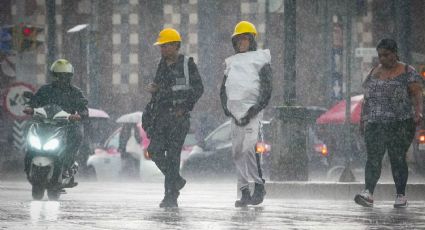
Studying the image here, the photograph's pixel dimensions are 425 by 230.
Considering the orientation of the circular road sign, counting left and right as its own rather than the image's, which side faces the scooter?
front

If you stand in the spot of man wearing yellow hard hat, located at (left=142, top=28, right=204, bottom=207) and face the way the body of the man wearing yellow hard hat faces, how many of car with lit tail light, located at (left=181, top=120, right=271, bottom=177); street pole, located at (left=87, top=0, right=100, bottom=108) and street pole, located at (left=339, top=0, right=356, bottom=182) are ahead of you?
0

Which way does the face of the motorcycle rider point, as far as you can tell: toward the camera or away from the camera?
toward the camera

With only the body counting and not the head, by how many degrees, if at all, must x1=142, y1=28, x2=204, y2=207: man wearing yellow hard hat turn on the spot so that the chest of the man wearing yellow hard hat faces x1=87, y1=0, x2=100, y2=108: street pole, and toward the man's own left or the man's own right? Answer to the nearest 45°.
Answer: approximately 135° to the man's own right

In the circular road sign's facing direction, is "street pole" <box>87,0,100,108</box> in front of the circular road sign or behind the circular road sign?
behind

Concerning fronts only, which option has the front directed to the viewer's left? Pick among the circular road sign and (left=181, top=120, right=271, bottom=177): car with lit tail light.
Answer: the car with lit tail light

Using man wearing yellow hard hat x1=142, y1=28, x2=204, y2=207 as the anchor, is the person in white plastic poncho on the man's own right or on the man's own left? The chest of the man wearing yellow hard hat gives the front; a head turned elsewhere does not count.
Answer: on the man's own left

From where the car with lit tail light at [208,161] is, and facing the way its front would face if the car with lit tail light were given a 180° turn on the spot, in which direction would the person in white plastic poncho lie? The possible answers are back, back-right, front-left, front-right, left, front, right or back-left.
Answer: right

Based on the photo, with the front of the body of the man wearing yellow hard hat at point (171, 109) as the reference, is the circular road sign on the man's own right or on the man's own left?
on the man's own right

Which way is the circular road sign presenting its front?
toward the camera

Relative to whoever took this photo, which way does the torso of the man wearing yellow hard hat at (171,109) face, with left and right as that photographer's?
facing the viewer and to the left of the viewer

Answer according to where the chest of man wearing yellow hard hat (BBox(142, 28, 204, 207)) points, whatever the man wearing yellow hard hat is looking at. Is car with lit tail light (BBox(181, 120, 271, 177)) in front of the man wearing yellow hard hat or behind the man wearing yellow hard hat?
behind

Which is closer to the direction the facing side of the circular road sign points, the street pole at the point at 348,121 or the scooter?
the scooter
